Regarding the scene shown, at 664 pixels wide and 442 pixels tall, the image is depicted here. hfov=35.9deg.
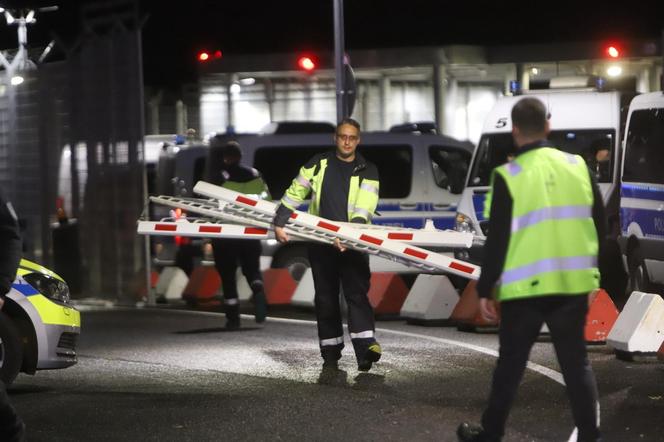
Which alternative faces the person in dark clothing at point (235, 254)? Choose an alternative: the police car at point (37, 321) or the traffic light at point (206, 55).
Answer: the traffic light

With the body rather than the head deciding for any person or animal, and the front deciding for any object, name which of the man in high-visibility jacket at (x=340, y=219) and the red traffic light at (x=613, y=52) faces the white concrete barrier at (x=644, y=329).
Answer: the red traffic light

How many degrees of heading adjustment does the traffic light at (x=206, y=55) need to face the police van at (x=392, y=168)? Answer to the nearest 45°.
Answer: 0° — it already faces it

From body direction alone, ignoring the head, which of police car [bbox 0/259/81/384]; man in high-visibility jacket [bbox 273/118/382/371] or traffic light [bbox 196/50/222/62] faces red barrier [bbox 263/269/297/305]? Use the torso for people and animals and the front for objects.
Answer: the traffic light

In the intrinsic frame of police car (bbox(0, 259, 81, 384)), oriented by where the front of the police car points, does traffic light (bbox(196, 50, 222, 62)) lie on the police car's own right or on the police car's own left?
on the police car's own left

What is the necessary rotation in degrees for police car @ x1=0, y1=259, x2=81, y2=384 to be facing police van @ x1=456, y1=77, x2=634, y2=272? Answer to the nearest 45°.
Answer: approximately 90° to its left

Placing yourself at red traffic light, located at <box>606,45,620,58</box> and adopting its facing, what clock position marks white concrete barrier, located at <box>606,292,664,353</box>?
The white concrete barrier is roughly at 12 o'clock from the red traffic light.

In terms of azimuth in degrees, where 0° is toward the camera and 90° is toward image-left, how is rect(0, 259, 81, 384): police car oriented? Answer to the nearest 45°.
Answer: approximately 315°

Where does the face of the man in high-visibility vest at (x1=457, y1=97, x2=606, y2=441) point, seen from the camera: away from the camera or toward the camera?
away from the camera
